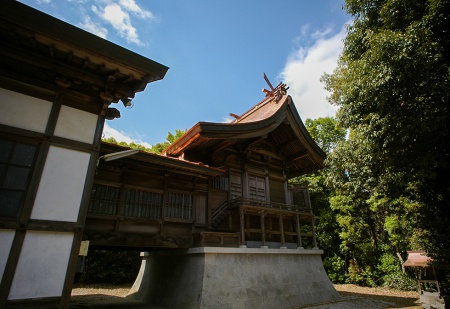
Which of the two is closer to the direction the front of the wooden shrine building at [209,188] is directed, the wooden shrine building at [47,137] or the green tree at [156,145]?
the wooden shrine building

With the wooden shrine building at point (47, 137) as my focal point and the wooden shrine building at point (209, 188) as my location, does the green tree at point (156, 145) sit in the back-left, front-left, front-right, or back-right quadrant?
back-right
